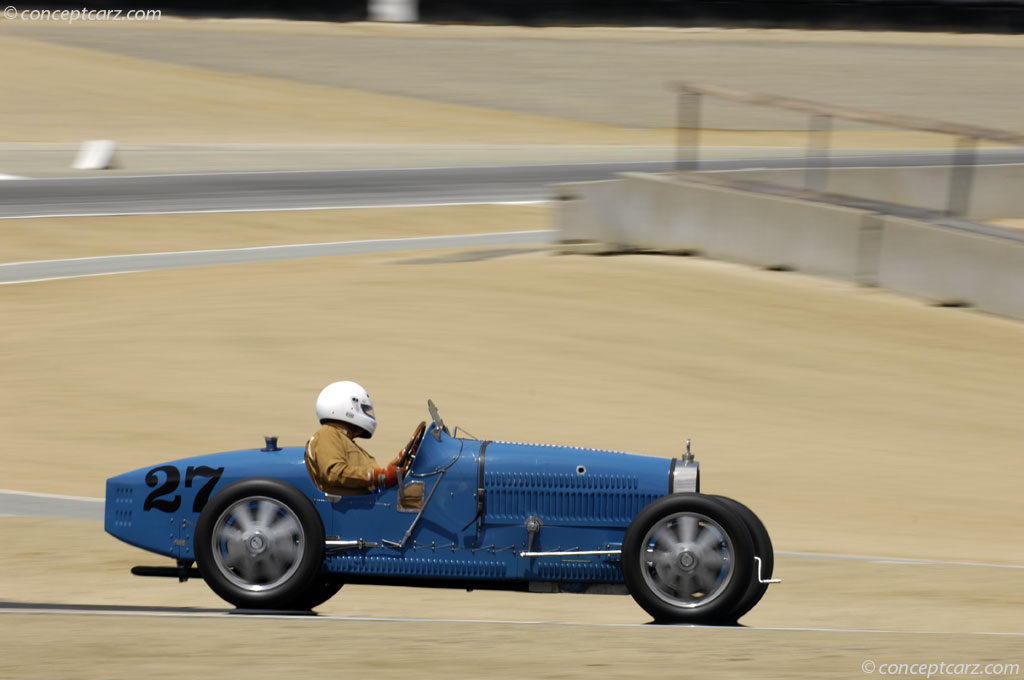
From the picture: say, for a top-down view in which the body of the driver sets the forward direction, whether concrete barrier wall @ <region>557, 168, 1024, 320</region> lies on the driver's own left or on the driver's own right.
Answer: on the driver's own left

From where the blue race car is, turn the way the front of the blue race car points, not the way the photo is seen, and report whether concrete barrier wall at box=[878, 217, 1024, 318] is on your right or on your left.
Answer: on your left

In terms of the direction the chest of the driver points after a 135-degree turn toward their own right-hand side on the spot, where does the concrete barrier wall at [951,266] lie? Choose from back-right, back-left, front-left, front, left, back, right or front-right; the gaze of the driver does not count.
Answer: back

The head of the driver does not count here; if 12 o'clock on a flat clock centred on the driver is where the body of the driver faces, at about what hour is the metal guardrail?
The metal guardrail is roughly at 10 o'clock from the driver.

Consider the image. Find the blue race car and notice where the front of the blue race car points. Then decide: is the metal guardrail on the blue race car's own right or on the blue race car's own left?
on the blue race car's own left

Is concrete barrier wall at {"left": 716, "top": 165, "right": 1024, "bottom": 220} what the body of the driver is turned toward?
no

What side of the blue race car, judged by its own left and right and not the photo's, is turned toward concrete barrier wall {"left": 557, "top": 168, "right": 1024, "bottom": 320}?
left

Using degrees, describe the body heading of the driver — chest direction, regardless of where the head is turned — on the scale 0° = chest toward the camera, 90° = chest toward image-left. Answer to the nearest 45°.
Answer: approximately 270°

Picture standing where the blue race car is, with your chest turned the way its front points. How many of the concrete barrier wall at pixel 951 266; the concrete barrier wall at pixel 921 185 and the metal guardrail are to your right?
0

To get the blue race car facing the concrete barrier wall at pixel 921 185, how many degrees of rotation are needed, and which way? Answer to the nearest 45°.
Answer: approximately 45° to its left

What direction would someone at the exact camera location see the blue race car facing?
facing to the right of the viewer

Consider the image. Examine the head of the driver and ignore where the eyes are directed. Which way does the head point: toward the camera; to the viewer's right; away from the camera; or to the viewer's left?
to the viewer's right
